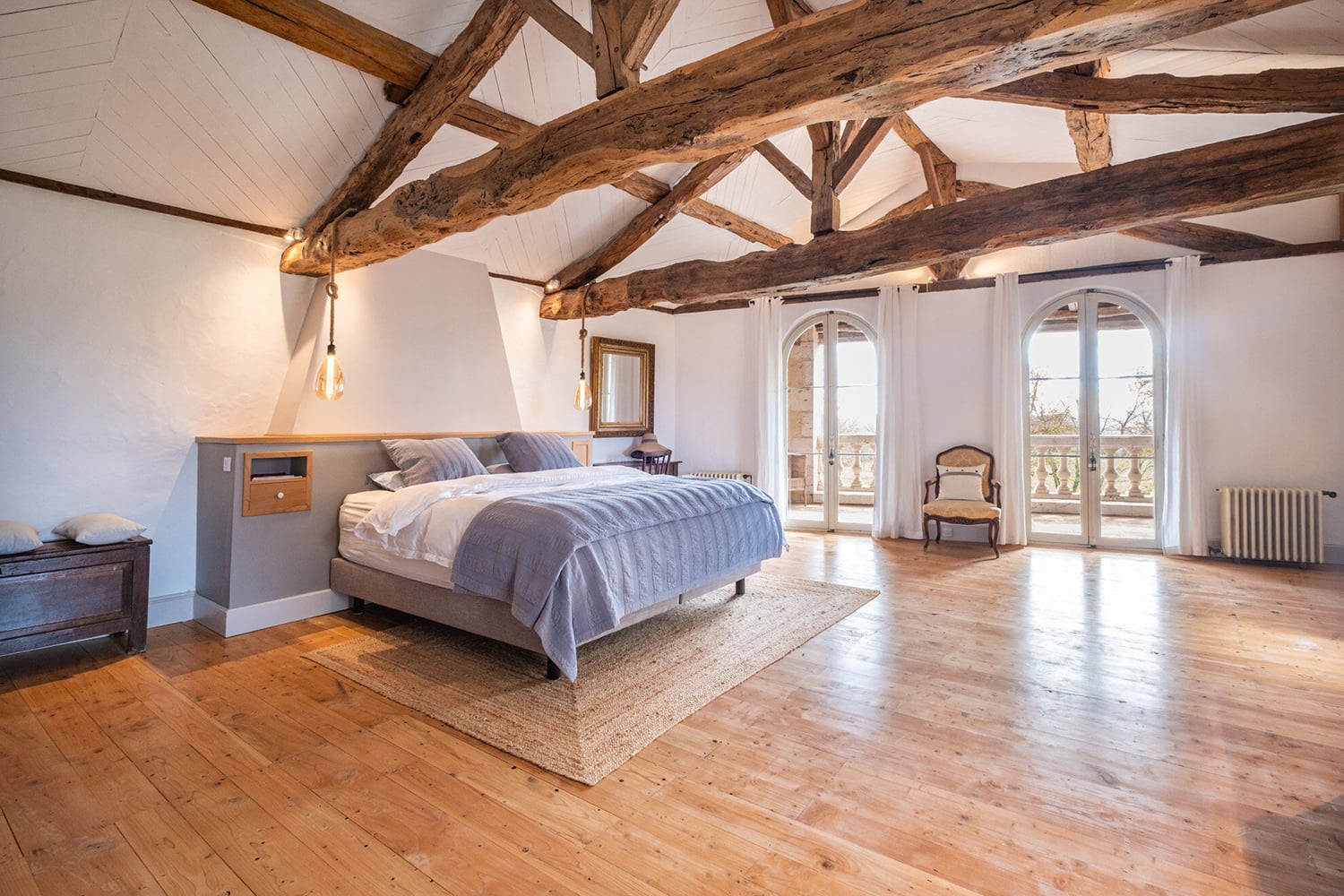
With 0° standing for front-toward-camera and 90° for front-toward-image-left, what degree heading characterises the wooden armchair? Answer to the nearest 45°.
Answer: approximately 0°

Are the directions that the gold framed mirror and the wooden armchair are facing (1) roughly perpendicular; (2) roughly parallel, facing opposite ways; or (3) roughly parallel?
roughly perpendicular

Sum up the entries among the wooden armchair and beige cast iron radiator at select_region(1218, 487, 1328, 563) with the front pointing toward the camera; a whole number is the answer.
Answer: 2

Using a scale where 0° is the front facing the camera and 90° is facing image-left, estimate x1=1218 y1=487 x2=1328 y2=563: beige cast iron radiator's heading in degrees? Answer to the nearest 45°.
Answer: approximately 0°

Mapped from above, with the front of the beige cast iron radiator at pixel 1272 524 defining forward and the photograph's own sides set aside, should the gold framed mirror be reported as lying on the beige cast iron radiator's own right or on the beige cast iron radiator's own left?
on the beige cast iron radiator's own right

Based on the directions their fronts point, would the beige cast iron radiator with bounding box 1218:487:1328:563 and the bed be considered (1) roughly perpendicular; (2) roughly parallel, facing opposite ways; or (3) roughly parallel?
roughly perpendicular

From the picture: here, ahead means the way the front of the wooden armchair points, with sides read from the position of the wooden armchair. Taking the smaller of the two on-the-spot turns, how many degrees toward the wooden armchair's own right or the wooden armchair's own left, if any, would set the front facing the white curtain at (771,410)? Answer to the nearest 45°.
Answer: approximately 90° to the wooden armchair's own right

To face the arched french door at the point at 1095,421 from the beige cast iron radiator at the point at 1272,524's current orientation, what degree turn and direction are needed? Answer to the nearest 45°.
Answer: approximately 90° to its right

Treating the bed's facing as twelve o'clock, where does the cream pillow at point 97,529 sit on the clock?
The cream pillow is roughly at 5 o'clock from the bed.

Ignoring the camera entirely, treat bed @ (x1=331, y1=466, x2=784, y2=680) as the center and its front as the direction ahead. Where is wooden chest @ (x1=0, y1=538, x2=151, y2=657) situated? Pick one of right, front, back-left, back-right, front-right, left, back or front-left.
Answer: back-right

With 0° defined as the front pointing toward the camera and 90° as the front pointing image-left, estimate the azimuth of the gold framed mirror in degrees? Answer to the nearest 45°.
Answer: approximately 315°

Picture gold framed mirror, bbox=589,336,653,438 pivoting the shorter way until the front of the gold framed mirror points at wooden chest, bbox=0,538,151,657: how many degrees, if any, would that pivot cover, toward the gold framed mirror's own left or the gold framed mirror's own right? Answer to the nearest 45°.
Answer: approximately 90° to the gold framed mirror's own right
